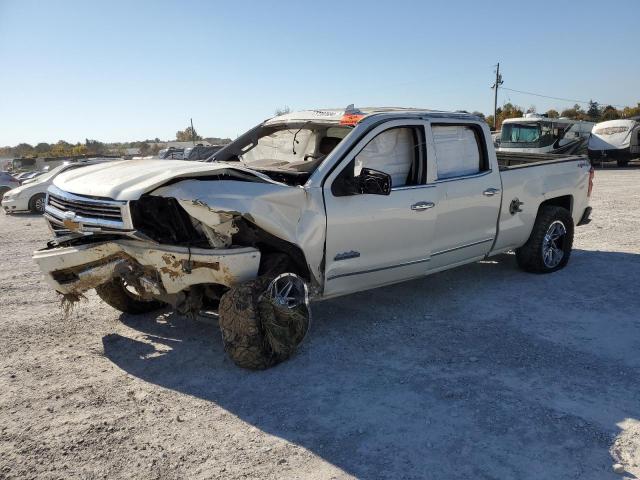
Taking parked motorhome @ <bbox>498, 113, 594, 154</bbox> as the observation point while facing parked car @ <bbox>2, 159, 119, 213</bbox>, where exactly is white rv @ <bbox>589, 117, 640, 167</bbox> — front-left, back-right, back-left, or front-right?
back-left

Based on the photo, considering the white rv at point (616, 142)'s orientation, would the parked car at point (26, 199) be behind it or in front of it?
in front

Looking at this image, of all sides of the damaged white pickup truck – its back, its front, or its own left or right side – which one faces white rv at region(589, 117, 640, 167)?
back

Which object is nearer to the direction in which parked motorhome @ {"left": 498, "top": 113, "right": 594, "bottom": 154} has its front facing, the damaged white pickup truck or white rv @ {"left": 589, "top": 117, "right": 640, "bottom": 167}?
the damaged white pickup truck

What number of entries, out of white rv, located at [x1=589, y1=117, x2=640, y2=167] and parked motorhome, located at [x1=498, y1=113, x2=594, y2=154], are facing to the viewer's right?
0

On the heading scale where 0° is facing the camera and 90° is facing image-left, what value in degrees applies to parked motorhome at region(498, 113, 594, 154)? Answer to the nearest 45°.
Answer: approximately 45°

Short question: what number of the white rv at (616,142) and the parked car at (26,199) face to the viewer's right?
0

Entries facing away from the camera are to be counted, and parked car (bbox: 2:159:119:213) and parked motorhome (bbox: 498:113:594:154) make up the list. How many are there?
0

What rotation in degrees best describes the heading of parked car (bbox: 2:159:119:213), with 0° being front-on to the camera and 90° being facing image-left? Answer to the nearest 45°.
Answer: approximately 45°

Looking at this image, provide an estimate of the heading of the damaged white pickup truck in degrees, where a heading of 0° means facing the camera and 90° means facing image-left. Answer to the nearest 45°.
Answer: approximately 45°

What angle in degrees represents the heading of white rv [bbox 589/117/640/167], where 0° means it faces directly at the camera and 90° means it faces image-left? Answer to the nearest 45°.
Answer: approximately 45°
